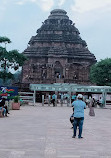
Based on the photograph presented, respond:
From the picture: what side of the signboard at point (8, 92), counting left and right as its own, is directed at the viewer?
front
